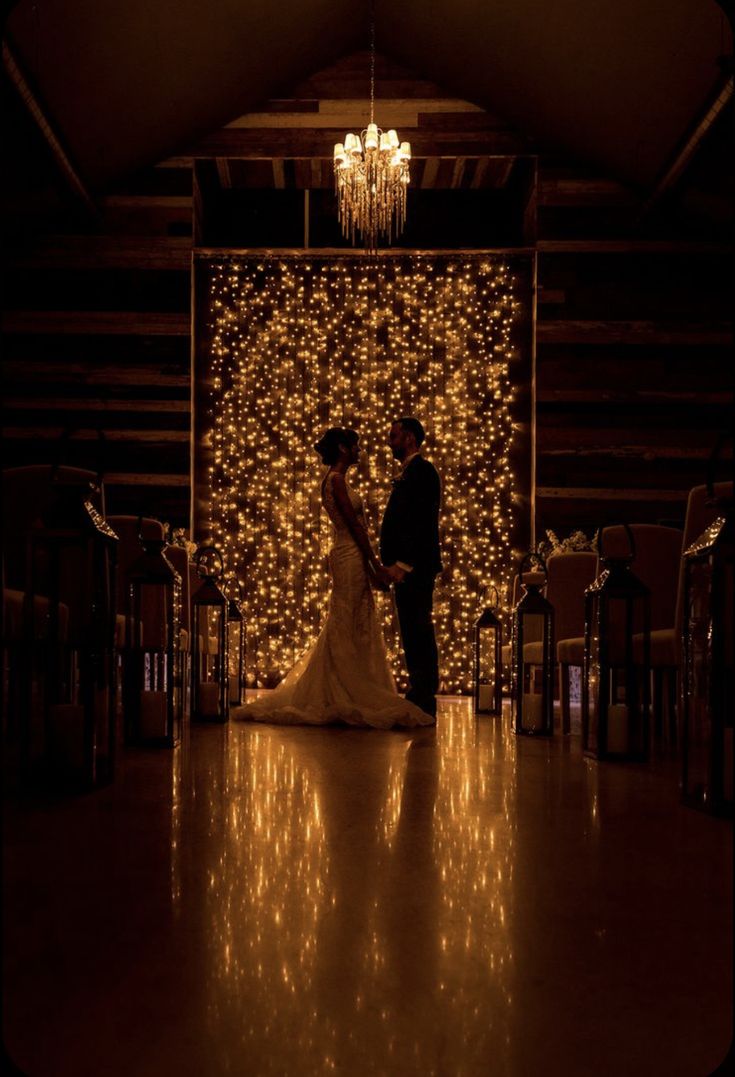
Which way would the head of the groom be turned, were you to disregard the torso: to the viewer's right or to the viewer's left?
to the viewer's left

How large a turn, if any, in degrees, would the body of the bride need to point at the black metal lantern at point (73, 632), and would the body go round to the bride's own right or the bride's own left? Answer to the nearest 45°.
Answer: approximately 90° to the bride's own right

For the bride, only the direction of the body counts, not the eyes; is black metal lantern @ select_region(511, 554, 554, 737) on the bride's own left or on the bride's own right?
on the bride's own right

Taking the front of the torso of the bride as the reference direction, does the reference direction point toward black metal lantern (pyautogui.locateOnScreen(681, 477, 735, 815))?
no

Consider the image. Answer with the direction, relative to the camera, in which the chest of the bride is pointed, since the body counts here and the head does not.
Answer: to the viewer's right

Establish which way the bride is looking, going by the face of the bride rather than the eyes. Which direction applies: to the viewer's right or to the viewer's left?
to the viewer's right

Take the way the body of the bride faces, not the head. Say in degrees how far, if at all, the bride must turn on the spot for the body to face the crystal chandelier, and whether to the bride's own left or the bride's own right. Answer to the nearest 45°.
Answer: approximately 90° to the bride's own left

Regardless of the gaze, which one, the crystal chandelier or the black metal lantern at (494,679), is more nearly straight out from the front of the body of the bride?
the black metal lantern
